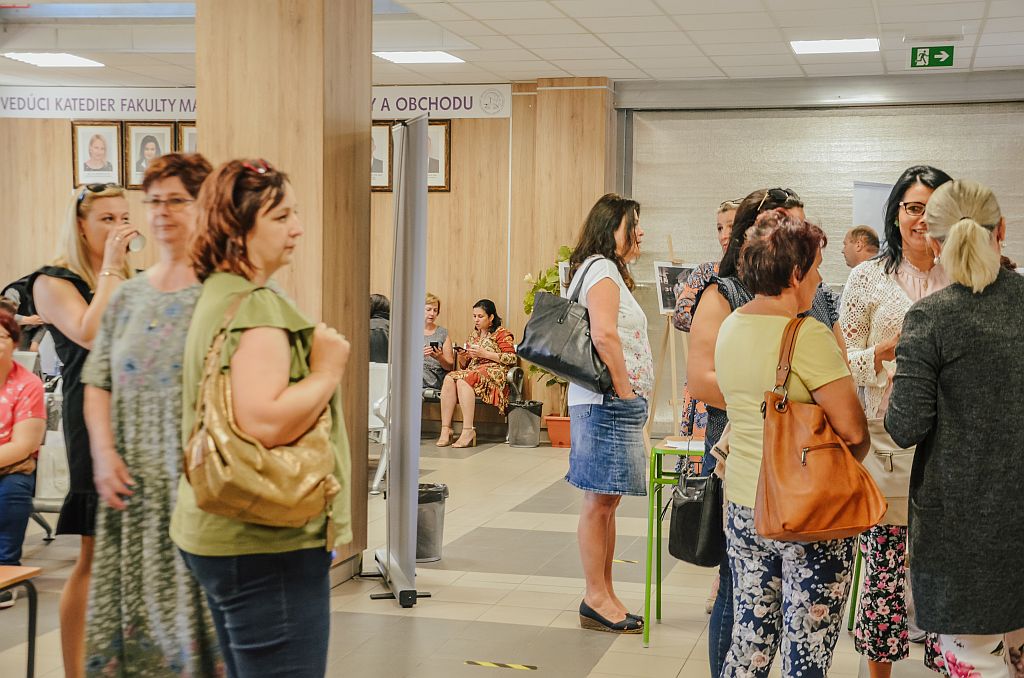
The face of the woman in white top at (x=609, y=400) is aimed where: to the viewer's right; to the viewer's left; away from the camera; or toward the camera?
to the viewer's right

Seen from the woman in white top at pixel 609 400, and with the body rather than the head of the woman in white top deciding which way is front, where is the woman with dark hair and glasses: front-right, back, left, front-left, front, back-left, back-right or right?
front-right

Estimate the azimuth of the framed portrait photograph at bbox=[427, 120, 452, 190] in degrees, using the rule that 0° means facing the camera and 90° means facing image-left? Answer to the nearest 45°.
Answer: approximately 0°

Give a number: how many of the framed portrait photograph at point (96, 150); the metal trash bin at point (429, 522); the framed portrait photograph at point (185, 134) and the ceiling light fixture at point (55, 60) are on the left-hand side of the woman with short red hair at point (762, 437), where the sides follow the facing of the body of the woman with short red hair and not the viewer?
4

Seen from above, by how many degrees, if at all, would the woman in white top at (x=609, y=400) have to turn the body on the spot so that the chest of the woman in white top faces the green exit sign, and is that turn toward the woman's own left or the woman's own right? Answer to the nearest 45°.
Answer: approximately 45° to the woman's own left

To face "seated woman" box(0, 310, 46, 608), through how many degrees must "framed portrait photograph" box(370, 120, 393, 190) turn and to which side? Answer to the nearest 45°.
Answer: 0° — it already faces them

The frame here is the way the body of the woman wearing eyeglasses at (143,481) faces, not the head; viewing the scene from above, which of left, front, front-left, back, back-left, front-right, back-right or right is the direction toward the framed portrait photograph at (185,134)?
back

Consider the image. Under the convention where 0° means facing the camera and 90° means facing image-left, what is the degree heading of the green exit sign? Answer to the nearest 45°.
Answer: approximately 0°

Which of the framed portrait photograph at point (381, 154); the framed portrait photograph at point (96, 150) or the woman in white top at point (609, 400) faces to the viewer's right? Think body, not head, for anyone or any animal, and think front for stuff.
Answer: the woman in white top

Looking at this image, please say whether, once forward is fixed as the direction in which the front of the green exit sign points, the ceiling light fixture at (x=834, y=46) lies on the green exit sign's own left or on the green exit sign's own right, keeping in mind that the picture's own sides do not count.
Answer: on the green exit sign's own right

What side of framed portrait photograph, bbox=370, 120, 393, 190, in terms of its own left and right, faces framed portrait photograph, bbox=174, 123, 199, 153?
right

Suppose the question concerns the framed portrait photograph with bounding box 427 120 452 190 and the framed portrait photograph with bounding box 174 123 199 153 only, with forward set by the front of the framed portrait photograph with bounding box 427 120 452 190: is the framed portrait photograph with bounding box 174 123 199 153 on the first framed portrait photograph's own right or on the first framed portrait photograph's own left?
on the first framed portrait photograph's own right

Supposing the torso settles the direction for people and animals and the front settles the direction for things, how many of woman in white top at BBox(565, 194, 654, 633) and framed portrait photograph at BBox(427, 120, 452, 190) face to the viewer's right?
1
